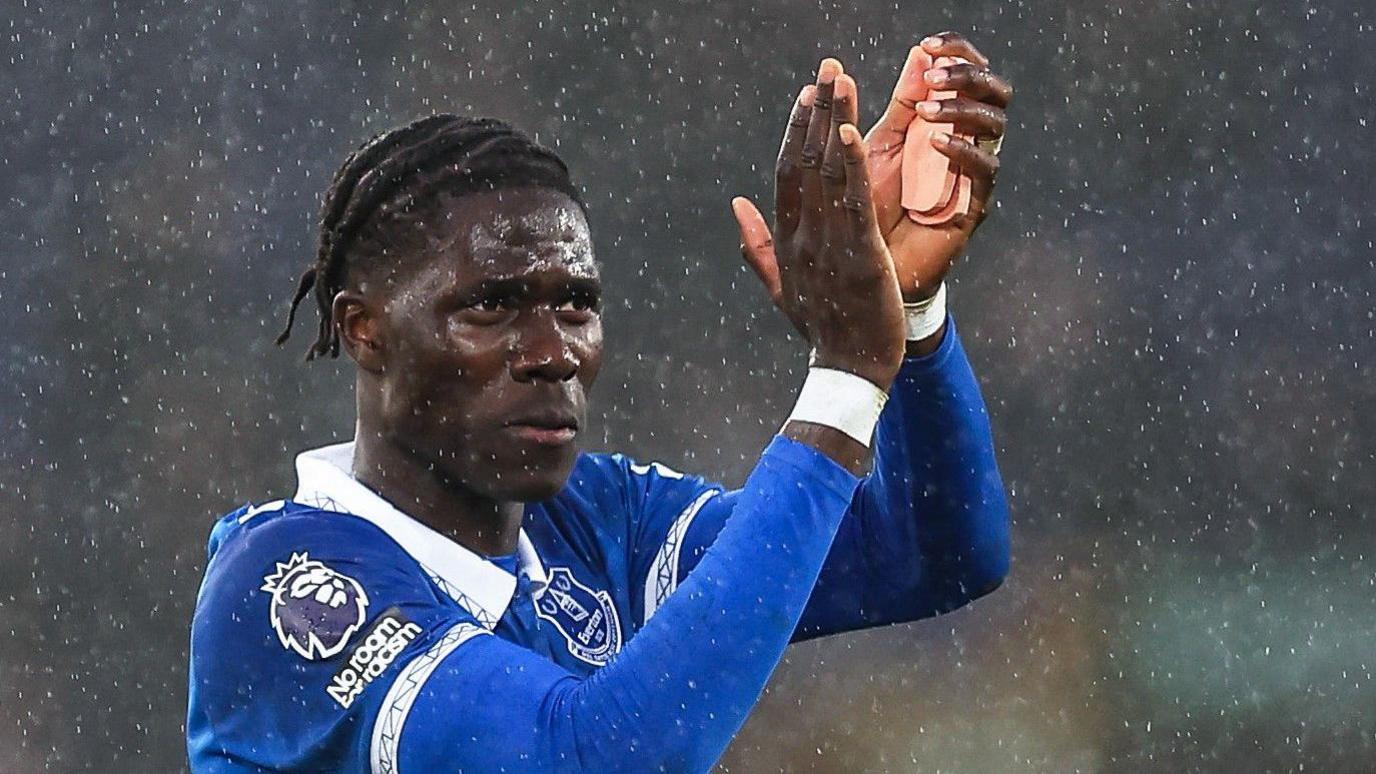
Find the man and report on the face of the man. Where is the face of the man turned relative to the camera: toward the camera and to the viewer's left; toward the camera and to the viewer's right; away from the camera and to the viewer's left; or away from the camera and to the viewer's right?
toward the camera and to the viewer's right

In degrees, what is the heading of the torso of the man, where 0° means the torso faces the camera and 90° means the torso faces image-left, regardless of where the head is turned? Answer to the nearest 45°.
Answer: approximately 315°
